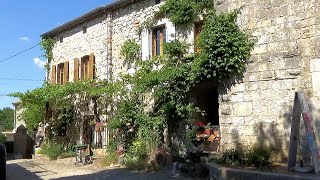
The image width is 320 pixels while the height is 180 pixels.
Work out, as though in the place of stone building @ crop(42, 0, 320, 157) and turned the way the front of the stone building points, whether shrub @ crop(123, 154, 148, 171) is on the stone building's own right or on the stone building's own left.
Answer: on the stone building's own right

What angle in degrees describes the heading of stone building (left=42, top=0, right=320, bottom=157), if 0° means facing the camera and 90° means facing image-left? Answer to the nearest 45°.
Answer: approximately 45°

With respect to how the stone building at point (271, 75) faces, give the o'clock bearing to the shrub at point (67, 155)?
The shrub is roughly at 3 o'clock from the stone building.

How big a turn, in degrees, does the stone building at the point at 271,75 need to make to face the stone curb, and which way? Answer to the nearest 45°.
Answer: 0° — it already faces it

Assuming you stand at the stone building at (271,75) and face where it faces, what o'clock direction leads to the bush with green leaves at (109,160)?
The bush with green leaves is roughly at 3 o'clock from the stone building.

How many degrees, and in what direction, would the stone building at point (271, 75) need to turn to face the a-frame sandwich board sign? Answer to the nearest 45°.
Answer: approximately 45° to its left
